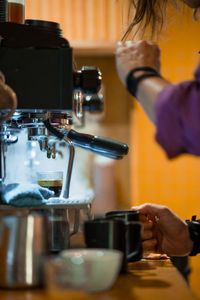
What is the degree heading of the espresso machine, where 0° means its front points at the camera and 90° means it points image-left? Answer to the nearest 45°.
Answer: approximately 270°
